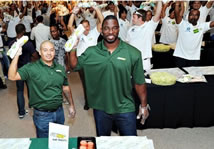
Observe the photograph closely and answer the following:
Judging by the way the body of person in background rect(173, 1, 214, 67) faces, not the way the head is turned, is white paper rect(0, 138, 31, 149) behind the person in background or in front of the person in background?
in front

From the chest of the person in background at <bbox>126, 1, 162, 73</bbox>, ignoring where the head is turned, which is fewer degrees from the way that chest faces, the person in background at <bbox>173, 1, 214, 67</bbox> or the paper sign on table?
the paper sign on table

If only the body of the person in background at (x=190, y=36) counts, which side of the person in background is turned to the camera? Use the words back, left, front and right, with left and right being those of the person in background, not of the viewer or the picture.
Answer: front

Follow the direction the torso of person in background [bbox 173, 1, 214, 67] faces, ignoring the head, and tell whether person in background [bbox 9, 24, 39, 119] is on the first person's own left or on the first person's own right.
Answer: on the first person's own right

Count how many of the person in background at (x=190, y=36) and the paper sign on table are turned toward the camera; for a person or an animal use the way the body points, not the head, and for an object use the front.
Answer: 2

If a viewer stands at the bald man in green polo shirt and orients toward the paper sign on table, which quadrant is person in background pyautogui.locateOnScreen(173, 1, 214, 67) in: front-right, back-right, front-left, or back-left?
back-left
